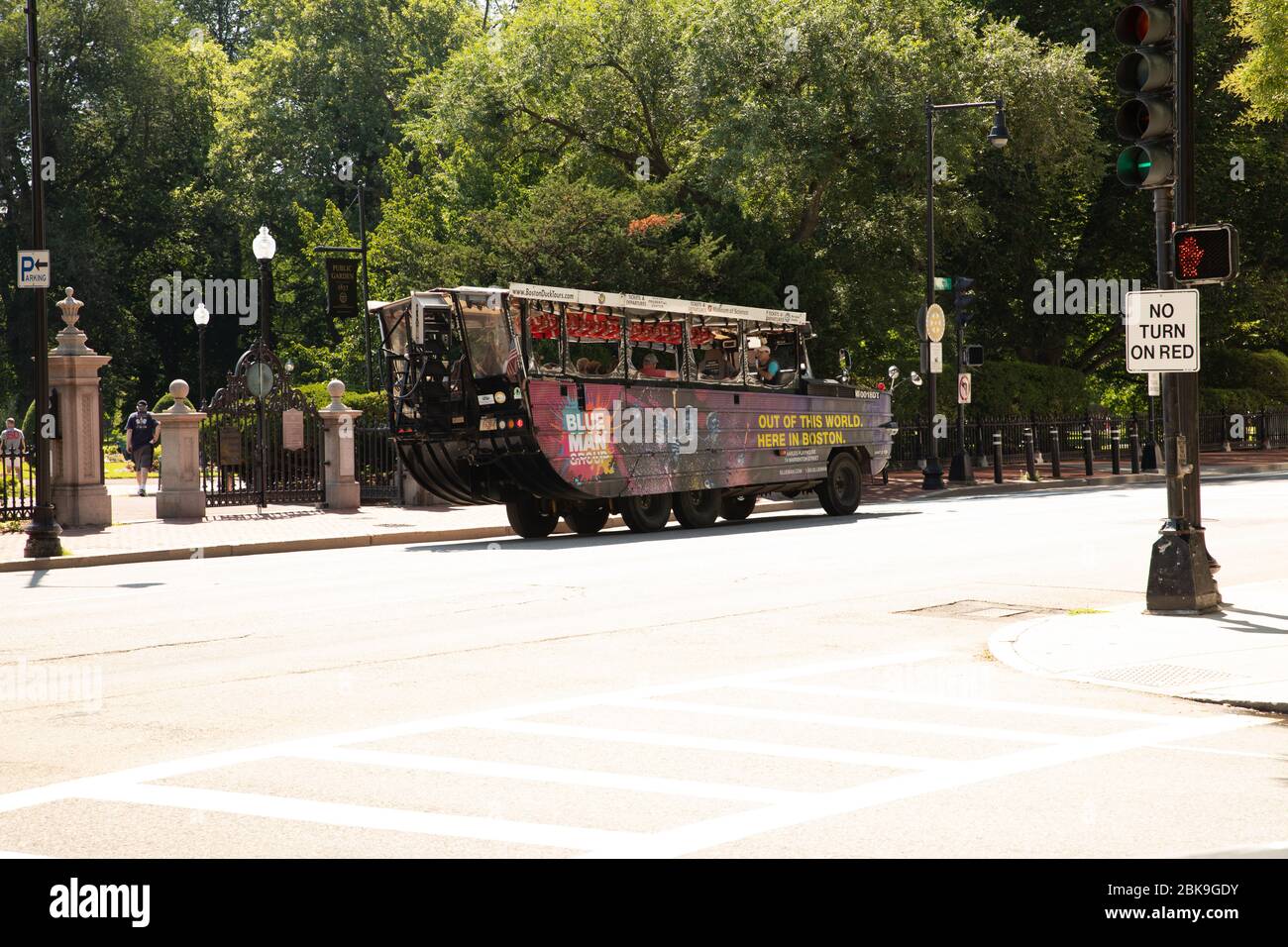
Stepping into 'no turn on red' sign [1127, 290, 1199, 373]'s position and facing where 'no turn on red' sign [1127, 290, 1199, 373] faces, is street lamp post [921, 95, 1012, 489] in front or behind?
behind

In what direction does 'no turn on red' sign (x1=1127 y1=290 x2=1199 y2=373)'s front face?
toward the camera

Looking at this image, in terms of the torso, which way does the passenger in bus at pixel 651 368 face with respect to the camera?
to the viewer's right

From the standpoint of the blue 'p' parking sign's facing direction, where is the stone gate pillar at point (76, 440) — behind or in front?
behind

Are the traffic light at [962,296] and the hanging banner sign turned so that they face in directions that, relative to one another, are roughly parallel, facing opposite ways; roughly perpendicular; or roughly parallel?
roughly perpendicular

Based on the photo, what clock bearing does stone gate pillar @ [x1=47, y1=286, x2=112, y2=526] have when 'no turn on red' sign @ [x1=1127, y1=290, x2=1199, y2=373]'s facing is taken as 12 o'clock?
The stone gate pillar is roughly at 4 o'clock from the 'no turn on red' sign.

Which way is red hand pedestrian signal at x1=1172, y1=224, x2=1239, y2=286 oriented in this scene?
toward the camera

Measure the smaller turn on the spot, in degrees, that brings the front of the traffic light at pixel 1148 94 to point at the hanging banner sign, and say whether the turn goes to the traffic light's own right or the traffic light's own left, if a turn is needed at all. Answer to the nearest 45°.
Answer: approximately 90° to the traffic light's own right
